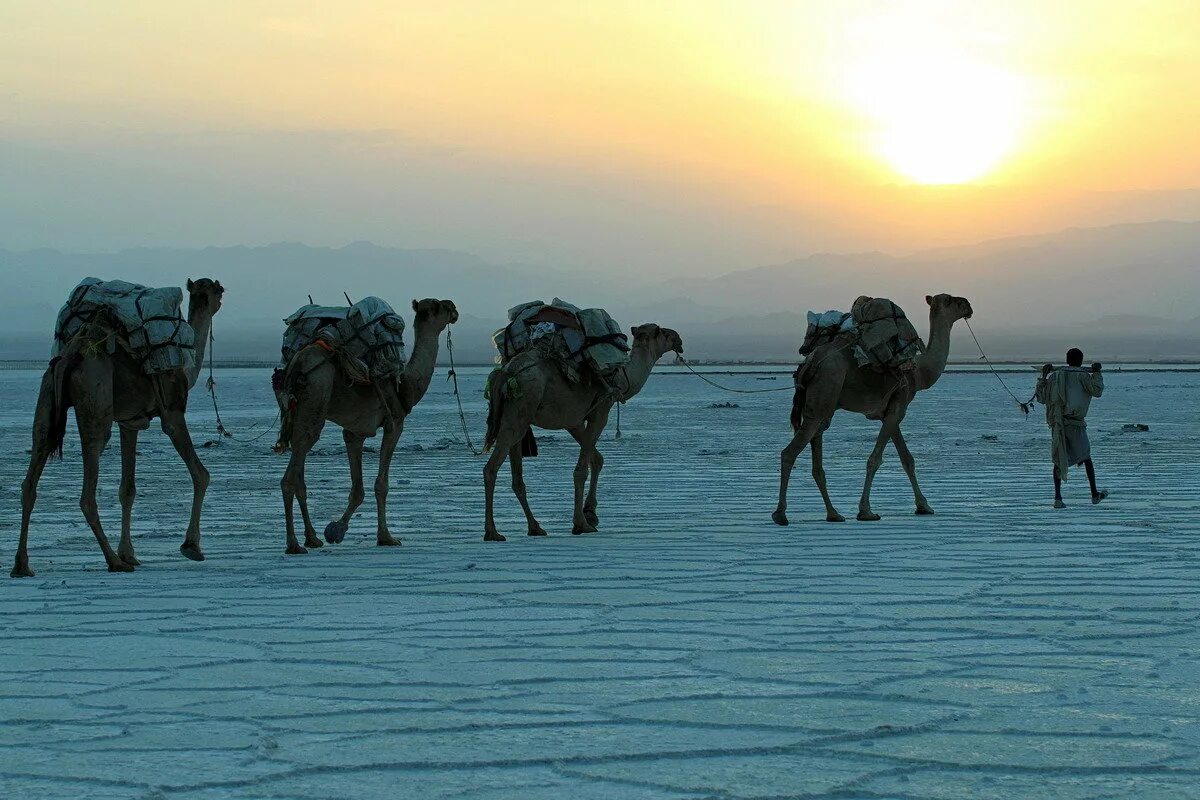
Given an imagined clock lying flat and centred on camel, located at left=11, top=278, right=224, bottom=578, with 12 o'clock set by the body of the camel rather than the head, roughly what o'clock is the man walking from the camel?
The man walking is roughly at 1 o'clock from the camel.

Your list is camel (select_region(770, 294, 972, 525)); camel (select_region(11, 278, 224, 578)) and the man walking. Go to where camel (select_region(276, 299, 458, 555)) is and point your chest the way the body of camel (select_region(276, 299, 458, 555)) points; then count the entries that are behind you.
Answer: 1

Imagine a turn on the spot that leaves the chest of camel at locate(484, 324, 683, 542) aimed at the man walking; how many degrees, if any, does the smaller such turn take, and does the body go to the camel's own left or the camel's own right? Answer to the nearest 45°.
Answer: approximately 45° to the camel's own right

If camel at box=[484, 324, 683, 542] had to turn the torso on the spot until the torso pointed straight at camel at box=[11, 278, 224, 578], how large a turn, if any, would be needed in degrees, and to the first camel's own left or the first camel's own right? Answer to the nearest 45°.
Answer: approximately 180°

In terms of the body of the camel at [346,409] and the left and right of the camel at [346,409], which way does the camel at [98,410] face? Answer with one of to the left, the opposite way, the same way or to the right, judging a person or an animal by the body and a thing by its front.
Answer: the same way

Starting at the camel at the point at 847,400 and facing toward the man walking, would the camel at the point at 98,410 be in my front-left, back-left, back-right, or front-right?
back-right

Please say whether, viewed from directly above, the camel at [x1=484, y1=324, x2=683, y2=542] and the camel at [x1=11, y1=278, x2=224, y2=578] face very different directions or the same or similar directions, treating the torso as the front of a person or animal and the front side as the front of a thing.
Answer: same or similar directions

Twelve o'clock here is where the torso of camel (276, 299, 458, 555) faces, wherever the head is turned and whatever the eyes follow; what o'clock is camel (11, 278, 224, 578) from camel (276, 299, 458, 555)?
camel (11, 278, 224, 578) is roughly at 6 o'clock from camel (276, 299, 458, 555).

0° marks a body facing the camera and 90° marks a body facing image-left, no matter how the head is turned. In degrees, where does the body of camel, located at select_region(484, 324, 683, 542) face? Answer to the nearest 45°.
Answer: approximately 225°

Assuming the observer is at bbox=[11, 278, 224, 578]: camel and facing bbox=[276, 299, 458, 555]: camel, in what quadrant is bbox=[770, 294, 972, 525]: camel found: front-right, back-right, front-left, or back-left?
front-right

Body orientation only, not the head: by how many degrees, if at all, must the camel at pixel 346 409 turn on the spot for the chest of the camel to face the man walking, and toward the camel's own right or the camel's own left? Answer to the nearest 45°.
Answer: approximately 45° to the camel's own right

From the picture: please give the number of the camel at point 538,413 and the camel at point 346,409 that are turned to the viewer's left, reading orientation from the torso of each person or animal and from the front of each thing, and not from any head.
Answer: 0

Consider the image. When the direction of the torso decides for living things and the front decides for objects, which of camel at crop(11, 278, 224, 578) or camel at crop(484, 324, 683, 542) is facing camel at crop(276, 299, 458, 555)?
camel at crop(11, 278, 224, 578)

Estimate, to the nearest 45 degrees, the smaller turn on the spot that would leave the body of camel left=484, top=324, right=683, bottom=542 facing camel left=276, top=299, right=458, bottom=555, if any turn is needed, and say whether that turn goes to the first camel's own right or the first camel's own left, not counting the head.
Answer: approximately 180°

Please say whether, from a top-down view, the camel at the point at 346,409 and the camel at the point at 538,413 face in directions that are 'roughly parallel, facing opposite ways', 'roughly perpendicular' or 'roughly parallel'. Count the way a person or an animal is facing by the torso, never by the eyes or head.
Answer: roughly parallel

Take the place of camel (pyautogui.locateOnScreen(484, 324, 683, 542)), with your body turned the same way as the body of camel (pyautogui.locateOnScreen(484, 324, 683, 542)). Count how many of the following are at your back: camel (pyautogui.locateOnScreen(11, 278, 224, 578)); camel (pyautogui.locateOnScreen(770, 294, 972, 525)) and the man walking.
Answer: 1

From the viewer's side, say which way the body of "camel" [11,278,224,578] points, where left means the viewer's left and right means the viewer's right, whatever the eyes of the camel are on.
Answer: facing away from the viewer and to the right of the viewer

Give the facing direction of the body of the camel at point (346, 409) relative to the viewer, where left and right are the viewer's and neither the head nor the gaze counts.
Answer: facing away from the viewer and to the right of the viewer
